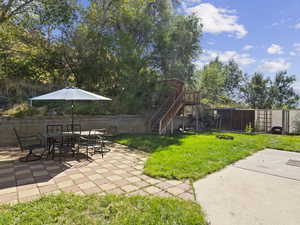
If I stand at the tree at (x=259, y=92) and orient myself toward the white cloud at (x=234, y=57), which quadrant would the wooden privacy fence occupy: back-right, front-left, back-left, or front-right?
back-left

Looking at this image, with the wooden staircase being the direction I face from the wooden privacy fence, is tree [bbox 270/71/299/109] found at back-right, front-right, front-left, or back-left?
back-right

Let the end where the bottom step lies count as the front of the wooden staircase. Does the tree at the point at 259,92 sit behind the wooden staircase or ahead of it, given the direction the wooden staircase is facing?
behind

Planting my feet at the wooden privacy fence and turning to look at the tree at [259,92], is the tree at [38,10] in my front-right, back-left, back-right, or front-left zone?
back-left

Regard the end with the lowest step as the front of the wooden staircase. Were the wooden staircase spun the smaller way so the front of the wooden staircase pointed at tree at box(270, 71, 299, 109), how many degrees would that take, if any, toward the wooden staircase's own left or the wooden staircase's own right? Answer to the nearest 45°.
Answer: approximately 180°

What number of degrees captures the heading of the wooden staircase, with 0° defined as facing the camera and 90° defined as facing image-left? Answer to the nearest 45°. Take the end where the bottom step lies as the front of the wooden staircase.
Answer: approximately 45°

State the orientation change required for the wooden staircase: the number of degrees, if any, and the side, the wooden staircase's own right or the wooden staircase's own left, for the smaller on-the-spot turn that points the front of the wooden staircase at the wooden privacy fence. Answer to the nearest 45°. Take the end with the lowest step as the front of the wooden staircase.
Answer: approximately 180°

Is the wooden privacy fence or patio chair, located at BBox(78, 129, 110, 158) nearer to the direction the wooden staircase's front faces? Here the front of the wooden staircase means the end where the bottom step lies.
the patio chair

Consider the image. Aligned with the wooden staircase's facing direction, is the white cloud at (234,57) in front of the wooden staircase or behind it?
behind
